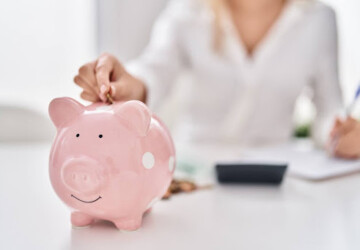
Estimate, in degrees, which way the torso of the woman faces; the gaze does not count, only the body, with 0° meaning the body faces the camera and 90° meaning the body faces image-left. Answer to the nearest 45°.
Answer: approximately 0°

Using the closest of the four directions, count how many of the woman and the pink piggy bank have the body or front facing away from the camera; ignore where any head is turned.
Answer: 0

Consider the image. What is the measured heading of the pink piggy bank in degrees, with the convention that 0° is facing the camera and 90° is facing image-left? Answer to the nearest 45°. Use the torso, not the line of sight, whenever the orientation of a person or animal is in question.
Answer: approximately 45°

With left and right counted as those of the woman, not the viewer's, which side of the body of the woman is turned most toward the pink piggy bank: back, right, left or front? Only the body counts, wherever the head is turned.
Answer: front

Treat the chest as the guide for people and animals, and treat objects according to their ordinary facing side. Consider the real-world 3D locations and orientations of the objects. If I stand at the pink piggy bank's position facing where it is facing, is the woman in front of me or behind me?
behind
